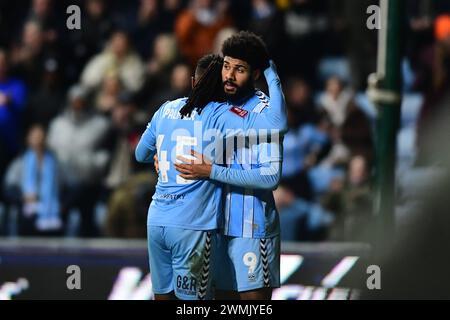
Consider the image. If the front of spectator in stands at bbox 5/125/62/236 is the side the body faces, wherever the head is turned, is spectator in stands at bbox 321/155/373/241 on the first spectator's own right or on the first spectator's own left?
on the first spectator's own left

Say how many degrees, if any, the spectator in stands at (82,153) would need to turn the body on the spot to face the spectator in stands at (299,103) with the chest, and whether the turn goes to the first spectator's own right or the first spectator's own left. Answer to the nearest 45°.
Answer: approximately 90° to the first spectator's own left

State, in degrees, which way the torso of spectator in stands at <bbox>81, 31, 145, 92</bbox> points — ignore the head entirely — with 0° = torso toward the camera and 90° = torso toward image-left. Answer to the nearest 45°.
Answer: approximately 0°

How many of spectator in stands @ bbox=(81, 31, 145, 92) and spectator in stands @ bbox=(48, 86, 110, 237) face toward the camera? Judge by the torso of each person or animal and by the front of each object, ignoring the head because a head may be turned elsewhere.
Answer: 2
